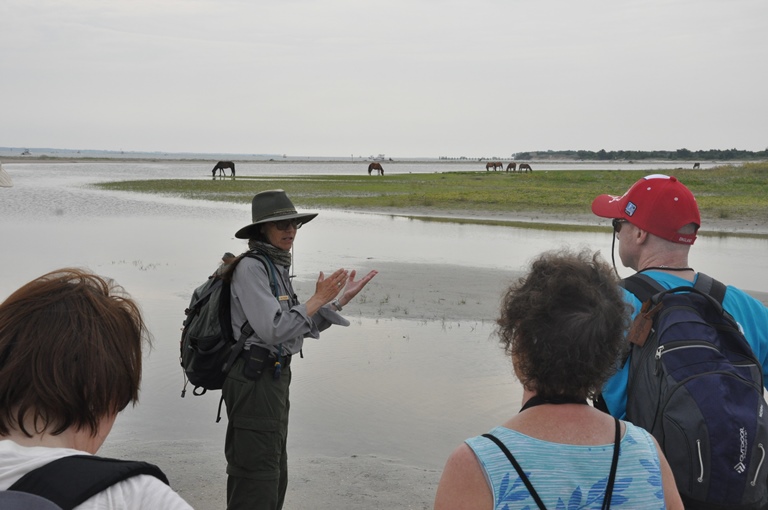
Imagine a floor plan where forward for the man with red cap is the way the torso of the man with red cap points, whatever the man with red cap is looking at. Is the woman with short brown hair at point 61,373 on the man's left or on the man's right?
on the man's left

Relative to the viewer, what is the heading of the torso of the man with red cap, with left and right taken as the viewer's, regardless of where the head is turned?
facing away from the viewer and to the left of the viewer

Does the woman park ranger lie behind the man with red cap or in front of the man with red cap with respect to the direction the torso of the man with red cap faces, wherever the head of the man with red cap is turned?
in front

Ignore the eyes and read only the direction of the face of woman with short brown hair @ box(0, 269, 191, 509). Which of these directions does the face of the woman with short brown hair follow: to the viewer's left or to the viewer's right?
to the viewer's right

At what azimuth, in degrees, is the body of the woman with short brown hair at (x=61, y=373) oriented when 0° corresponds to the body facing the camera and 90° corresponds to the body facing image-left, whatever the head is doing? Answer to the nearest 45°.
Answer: approximately 225°

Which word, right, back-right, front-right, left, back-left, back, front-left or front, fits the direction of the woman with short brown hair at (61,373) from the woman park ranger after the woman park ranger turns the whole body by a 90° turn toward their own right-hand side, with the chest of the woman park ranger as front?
front

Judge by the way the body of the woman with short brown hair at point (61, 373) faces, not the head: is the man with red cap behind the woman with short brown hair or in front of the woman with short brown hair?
in front
